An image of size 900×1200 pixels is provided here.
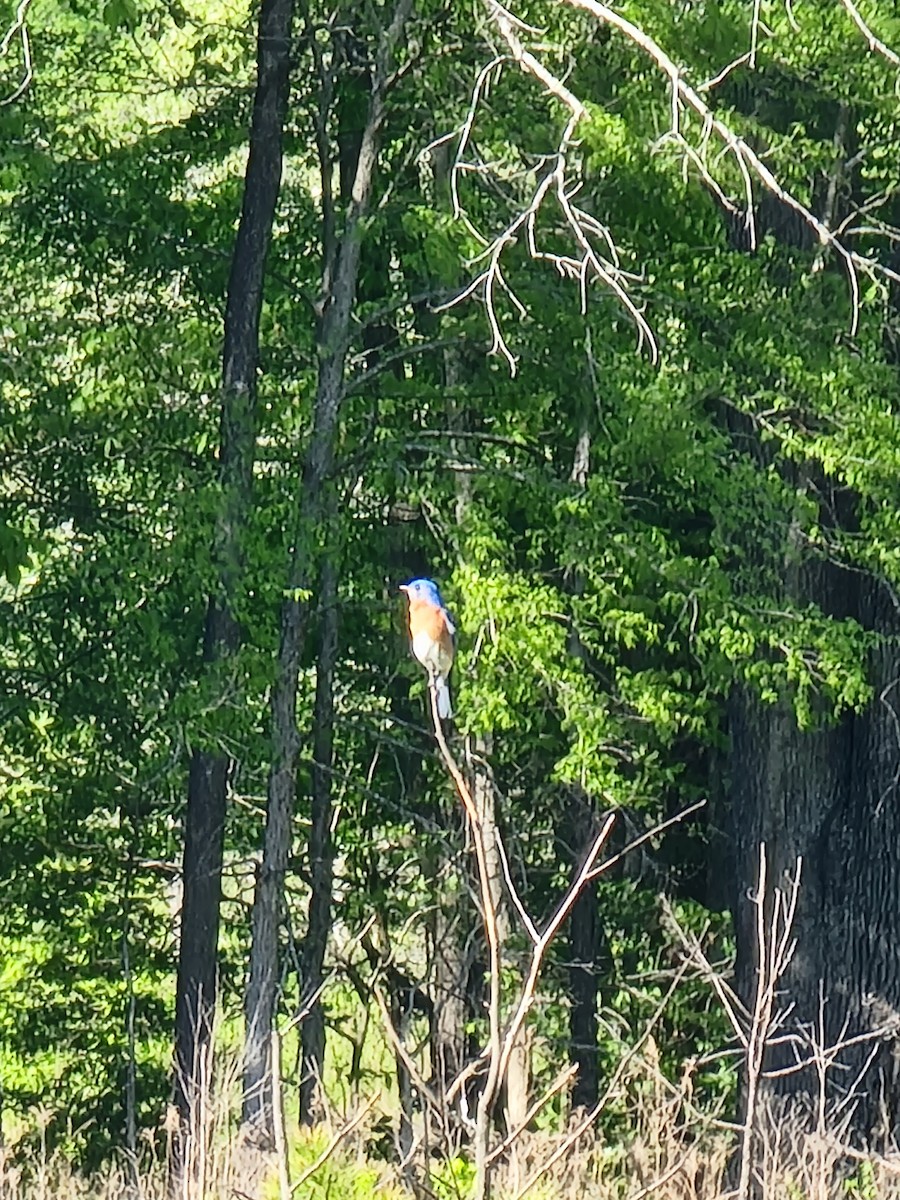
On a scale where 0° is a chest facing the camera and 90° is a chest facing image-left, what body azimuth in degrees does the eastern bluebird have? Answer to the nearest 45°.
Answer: approximately 45°

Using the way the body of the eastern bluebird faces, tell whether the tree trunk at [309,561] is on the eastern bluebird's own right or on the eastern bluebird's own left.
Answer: on the eastern bluebird's own right

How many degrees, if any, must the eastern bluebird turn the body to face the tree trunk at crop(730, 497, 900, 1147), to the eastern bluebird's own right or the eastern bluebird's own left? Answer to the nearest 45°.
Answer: approximately 180°

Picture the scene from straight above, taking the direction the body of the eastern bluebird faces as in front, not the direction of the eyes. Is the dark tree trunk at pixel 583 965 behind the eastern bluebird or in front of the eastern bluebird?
behind
